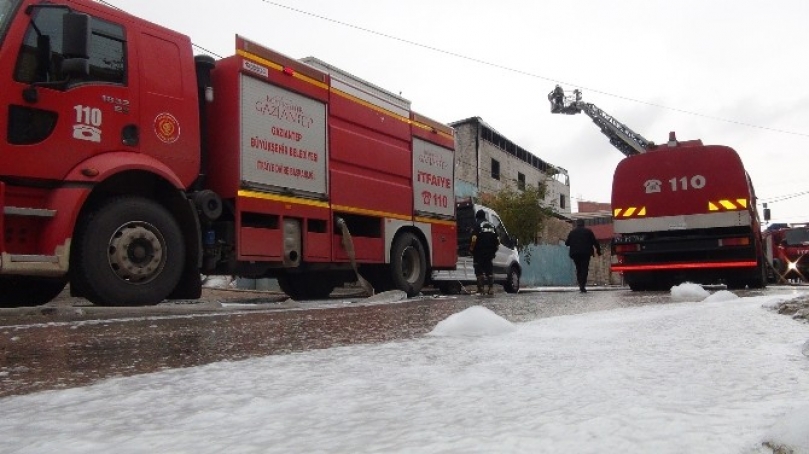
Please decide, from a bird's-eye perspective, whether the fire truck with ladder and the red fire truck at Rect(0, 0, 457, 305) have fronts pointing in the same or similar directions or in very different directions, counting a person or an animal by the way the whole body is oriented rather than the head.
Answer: very different directions

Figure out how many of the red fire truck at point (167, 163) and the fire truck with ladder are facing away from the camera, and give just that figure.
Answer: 1

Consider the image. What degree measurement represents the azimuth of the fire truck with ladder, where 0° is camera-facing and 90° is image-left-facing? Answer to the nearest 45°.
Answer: approximately 180°

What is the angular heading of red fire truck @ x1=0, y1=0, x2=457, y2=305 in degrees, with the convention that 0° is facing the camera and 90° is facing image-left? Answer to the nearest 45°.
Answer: approximately 45°

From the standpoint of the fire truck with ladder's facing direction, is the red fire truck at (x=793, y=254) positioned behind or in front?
in front

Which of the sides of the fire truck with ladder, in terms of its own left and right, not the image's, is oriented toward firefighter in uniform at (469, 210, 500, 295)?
left

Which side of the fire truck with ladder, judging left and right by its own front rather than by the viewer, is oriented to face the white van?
left

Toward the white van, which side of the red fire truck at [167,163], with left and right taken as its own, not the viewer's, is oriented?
back

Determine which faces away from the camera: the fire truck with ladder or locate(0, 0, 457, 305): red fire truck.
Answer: the fire truck with ladder

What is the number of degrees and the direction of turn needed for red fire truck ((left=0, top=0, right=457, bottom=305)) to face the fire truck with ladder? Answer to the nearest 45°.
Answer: approximately 135° to its left

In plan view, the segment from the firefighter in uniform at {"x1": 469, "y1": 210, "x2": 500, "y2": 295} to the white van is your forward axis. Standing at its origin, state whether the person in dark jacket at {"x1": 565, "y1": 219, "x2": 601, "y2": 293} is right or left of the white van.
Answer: right
